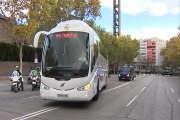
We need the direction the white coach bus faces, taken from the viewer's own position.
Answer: facing the viewer

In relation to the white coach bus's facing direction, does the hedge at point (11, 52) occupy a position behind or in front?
behind
